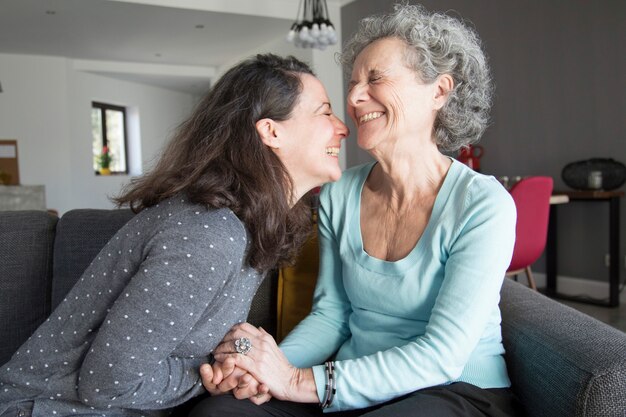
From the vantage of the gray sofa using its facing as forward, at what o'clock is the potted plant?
The potted plant is roughly at 5 o'clock from the gray sofa.

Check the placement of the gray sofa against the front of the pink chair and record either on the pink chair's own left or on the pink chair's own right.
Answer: on the pink chair's own left

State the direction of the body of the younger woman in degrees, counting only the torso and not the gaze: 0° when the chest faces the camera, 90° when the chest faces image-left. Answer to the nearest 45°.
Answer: approximately 270°

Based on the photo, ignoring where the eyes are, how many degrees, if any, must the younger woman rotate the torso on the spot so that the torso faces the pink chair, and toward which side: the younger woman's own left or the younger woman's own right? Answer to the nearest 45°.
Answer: approximately 45° to the younger woman's own left
